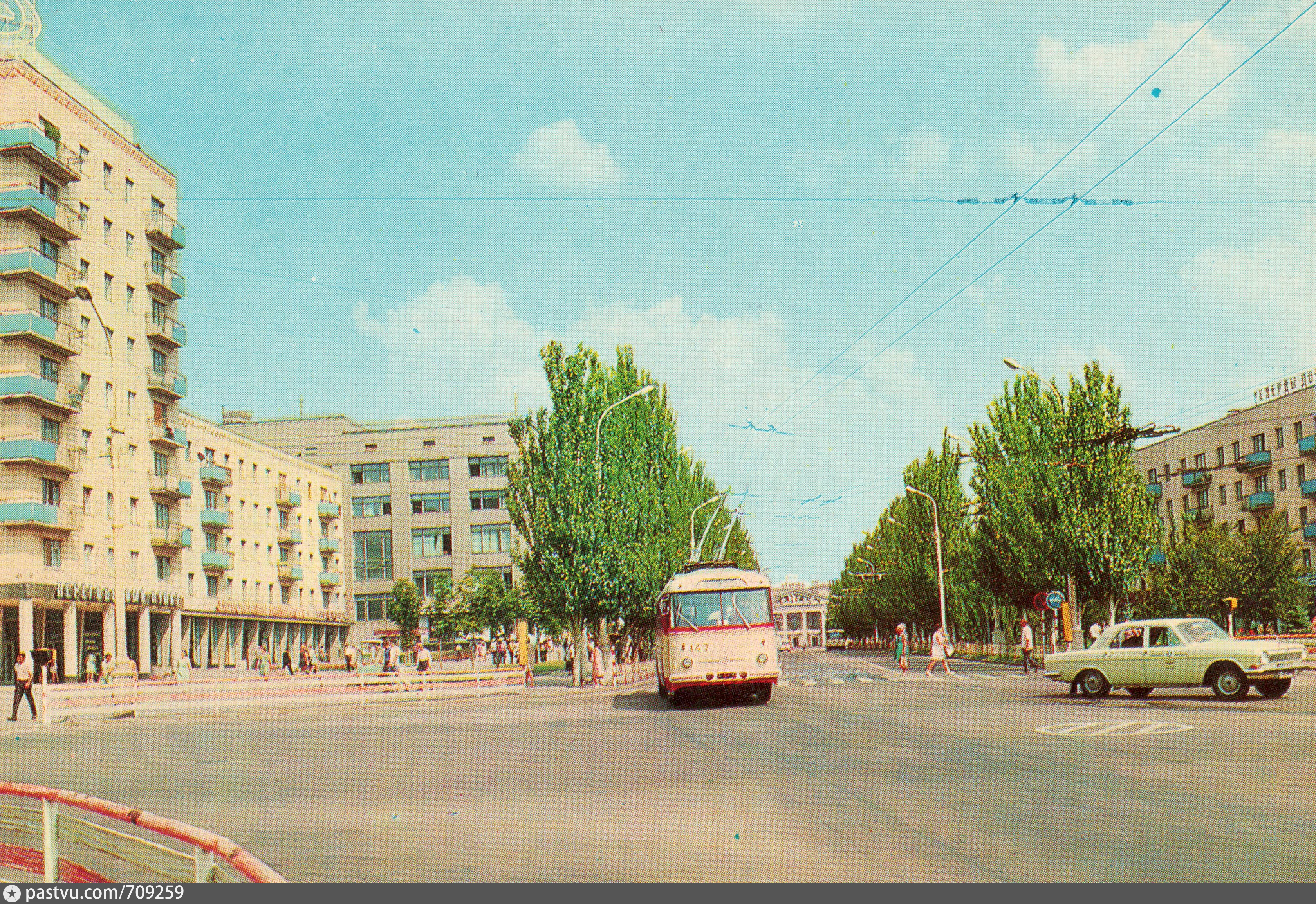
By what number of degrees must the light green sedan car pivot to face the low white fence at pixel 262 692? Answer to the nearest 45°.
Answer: approximately 135° to its right

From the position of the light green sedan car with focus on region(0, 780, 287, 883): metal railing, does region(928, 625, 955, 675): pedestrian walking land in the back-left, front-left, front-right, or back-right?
back-right

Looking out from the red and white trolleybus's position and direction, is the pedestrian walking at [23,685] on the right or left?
on its right

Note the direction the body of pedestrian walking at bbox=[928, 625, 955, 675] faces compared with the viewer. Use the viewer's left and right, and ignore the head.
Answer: facing to the right of the viewer

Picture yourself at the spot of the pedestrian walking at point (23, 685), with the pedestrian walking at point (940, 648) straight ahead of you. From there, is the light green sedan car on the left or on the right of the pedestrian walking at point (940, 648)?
right

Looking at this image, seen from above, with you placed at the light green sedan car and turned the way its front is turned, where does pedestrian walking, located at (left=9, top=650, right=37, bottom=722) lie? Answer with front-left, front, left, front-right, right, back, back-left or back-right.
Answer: back-right

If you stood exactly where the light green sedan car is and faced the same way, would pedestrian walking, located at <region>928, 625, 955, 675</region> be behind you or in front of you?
behind

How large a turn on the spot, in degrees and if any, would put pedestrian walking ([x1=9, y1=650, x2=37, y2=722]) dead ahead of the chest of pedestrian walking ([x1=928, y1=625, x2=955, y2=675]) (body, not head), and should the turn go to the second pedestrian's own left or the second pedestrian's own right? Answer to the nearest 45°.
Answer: approximately 135° to the second pedestrian's own right

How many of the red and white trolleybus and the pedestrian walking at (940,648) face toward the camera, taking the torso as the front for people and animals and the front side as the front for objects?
1
